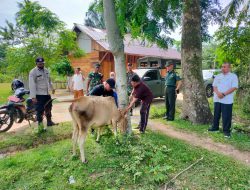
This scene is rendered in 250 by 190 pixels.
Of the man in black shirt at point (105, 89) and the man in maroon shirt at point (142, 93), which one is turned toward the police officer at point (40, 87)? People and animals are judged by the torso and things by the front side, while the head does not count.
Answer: the man in maroon shirt at point (142, 93)

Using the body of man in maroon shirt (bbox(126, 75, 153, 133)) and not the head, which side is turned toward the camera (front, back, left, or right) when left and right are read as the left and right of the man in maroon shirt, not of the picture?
left

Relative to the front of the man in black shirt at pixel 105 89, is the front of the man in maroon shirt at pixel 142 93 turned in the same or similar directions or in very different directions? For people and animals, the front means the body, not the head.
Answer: very different directions

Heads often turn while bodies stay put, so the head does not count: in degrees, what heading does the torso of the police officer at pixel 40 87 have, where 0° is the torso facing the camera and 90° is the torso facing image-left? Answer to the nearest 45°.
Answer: approximately 315°

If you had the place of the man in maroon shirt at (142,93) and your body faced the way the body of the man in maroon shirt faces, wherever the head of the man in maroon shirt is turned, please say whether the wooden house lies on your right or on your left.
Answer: on your right
